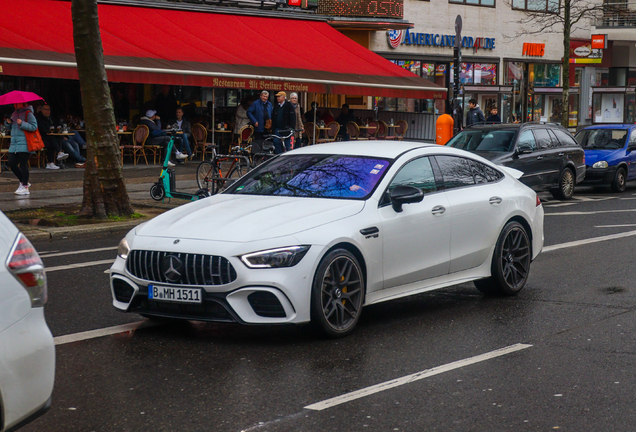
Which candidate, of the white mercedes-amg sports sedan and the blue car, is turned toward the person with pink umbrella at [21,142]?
the blue car

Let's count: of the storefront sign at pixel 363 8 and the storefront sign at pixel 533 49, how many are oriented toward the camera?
2

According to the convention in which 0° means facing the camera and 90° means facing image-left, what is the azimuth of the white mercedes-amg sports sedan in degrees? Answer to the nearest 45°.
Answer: approximately 45°

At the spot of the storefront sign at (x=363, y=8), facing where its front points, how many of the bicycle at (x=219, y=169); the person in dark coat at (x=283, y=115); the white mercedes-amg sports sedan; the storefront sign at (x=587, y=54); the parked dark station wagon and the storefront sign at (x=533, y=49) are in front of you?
4

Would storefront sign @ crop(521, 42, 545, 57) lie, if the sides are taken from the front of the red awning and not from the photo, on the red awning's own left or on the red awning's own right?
on the red awning's own left

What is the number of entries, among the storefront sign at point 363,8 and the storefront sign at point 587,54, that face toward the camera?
2

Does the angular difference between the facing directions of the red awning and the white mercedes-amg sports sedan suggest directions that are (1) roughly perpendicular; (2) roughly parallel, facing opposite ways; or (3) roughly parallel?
roughly perpendicular

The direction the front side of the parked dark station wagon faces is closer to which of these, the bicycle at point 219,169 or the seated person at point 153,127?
the bicycle

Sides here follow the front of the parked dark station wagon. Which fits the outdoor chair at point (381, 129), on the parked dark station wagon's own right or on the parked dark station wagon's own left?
on the parked dark station wagon's own right

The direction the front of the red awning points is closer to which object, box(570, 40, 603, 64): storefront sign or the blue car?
the blue car
